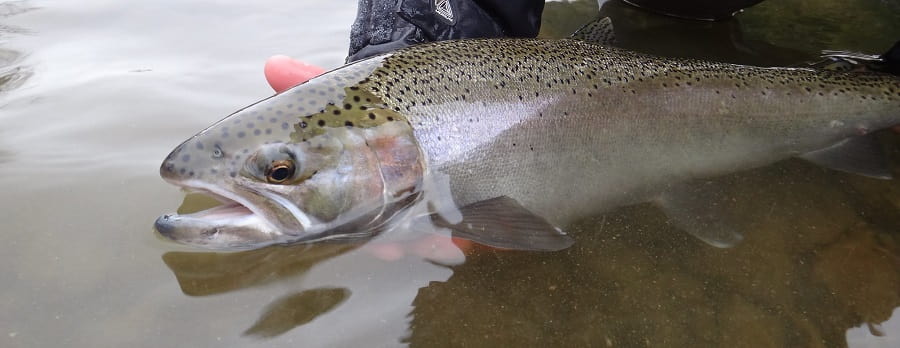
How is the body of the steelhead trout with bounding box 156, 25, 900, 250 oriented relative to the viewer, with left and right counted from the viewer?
facing to the left of the viewer
